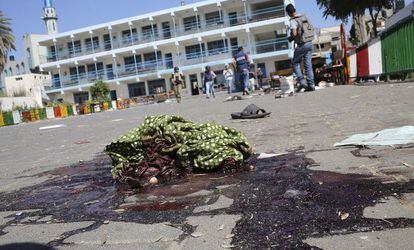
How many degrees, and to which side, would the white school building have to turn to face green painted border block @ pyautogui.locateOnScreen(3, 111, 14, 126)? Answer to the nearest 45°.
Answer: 0° — it already faces it

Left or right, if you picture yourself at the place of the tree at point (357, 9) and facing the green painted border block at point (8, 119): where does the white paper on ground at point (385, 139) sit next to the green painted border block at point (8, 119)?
left

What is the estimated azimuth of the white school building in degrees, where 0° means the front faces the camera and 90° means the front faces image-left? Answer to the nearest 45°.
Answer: approximately 45°

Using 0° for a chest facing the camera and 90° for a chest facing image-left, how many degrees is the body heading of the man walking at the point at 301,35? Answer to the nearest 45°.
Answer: approximately 135°

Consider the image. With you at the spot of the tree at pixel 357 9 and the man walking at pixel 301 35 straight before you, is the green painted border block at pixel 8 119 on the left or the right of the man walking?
right

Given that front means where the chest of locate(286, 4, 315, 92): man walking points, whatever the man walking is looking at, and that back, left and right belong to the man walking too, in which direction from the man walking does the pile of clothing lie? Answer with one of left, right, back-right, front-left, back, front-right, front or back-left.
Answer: back-left

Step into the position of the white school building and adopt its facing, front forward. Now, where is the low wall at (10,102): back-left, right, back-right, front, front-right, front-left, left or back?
front-right

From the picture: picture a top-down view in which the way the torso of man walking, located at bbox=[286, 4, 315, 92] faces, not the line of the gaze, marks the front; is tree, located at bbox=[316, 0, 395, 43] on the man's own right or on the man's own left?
on the man's own right

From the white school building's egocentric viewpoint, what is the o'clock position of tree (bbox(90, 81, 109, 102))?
The tree is roughly at 2 o'clock from the white school building.

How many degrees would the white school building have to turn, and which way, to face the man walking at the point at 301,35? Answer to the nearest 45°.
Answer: approximately 45° to its left
